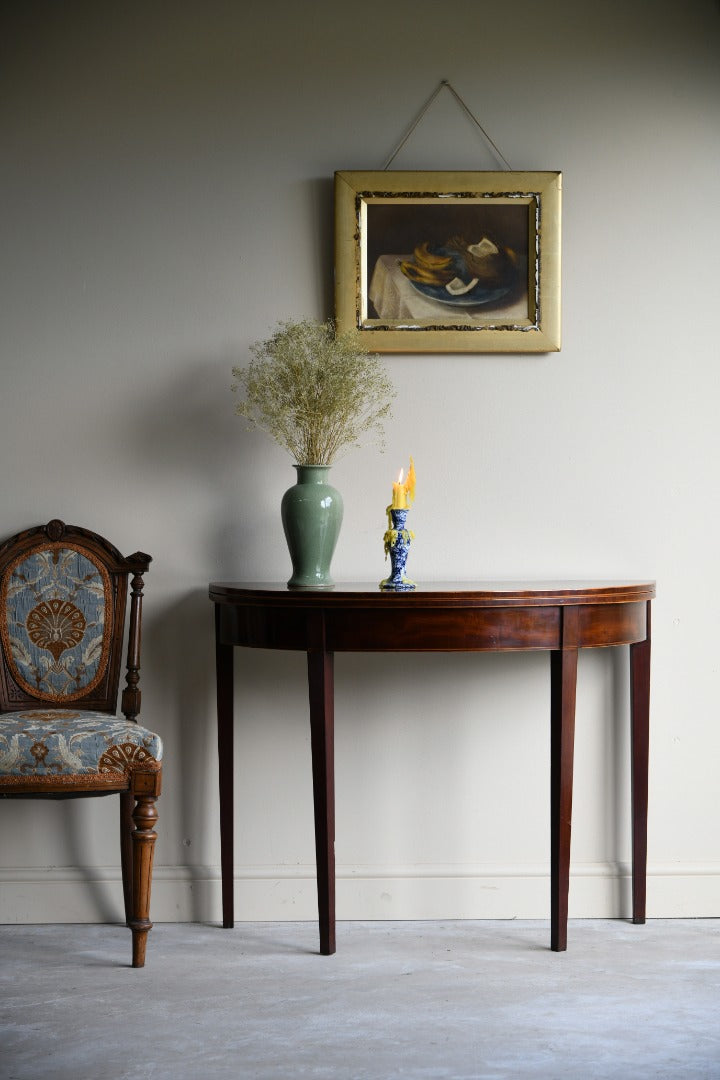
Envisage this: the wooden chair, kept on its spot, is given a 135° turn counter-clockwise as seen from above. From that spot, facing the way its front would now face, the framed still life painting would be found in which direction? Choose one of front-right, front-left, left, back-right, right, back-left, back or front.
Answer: front-right

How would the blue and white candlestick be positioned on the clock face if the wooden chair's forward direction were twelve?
The blue and white candlestick is roughly at 10 o'clock from the wooden chair.

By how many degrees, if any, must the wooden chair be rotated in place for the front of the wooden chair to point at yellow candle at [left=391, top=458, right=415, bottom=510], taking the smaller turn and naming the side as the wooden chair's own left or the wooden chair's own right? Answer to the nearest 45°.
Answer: approximately 45° to the wooden chair's own left

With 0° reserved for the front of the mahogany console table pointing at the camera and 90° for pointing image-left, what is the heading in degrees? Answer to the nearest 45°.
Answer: approximately 0°

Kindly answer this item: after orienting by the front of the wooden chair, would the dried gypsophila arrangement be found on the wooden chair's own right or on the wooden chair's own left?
on the wooden chair's own left

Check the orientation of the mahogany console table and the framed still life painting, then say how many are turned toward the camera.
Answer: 2
